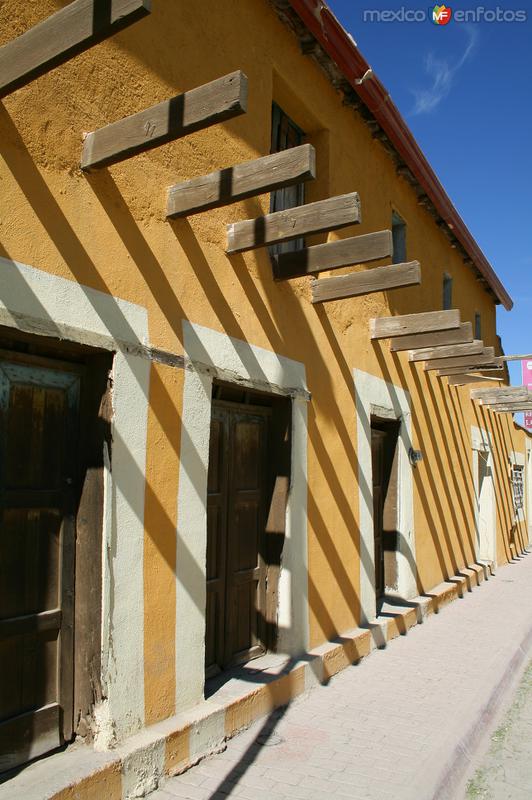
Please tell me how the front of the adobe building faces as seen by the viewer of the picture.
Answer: facing the viewer and to the right of the viewer
